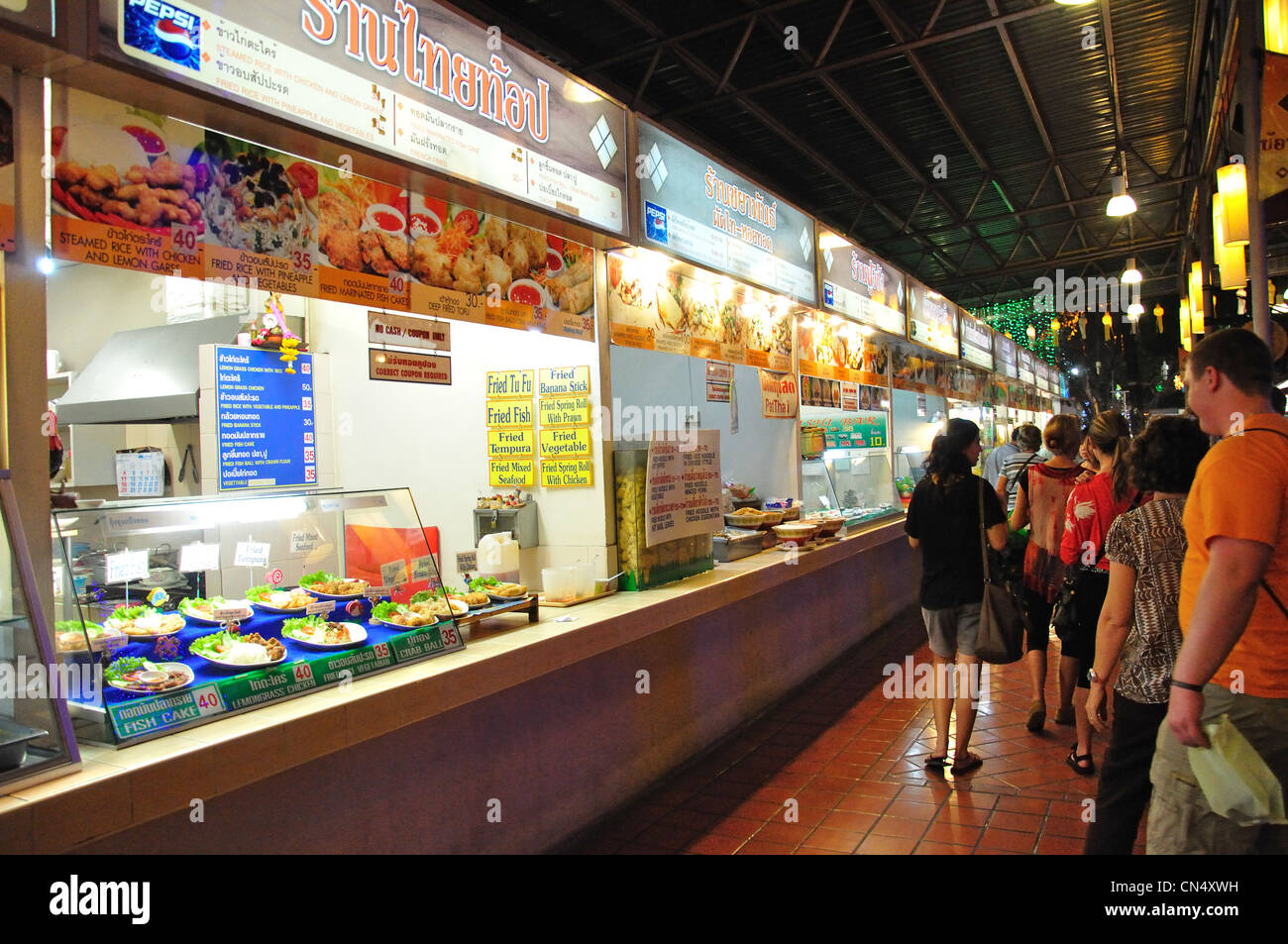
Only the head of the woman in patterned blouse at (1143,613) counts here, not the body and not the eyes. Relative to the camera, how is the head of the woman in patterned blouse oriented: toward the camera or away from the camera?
away from the camera

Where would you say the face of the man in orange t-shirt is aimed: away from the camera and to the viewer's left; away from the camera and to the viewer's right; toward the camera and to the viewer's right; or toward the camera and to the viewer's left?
away from the camera and to the viewer's left

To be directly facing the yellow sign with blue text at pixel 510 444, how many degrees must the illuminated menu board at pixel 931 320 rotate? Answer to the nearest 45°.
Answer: approximately 45° to its right

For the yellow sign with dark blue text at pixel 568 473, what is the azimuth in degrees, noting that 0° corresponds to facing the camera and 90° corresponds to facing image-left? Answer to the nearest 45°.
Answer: approximately 0°

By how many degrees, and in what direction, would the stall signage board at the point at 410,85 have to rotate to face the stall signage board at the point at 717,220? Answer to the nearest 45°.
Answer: approximately 90° to its left

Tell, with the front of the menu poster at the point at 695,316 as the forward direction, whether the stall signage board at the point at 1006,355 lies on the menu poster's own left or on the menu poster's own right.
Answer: on the menu poster's own left

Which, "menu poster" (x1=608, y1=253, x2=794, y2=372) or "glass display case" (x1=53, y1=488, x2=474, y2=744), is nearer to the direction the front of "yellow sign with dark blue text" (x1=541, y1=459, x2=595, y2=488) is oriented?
the glass display case

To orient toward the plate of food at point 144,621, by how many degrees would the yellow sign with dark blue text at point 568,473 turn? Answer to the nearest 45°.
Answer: approximately 45° to its right

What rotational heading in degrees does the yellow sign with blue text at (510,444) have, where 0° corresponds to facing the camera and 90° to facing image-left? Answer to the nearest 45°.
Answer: approximately 0°

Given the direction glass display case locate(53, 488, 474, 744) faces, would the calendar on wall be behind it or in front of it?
behind

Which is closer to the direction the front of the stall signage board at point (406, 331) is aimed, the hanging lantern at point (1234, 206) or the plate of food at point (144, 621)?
the hanging lantern
